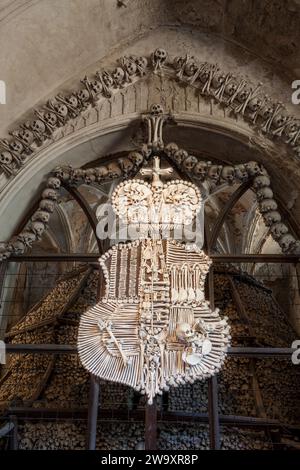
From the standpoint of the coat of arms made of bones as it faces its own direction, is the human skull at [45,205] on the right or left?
on its right

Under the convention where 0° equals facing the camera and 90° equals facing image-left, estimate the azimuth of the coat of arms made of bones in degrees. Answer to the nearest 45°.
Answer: approximately 0°

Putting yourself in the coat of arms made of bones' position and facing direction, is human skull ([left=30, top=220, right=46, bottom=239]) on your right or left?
on your right
